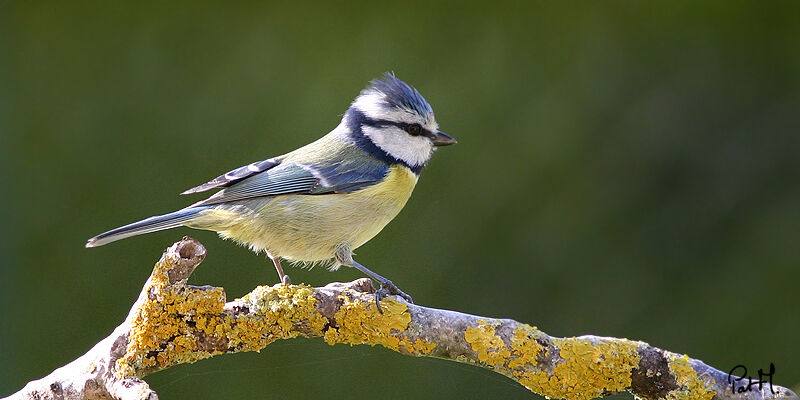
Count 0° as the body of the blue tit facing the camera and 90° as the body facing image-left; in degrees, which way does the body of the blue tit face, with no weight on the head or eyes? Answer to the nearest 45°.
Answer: approximately 270°
